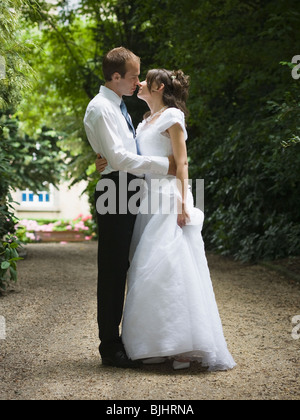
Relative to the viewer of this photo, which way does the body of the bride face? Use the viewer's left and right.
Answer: facing to the left of the viewer

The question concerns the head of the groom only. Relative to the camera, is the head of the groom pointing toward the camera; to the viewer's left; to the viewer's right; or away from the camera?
to the viewer's right

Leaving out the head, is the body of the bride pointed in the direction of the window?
no

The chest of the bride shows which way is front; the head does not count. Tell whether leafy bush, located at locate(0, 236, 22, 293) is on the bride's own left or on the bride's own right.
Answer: on the bride's own right

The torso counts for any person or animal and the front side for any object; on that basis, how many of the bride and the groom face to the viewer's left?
1

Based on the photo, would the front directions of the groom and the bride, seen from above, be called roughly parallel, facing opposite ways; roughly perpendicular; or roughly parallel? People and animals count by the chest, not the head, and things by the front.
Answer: roughly parallel, facing opposite ways

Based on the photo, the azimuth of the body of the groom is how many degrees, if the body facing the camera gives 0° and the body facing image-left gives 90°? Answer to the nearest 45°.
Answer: approximately 270°

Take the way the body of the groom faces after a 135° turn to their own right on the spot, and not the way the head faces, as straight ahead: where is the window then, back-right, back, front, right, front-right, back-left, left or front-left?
back-right

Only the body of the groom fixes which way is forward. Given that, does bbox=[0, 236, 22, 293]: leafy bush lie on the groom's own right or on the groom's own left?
on the groom's own left

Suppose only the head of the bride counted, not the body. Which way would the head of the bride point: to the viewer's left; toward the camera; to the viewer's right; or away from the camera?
to the viewer's left
